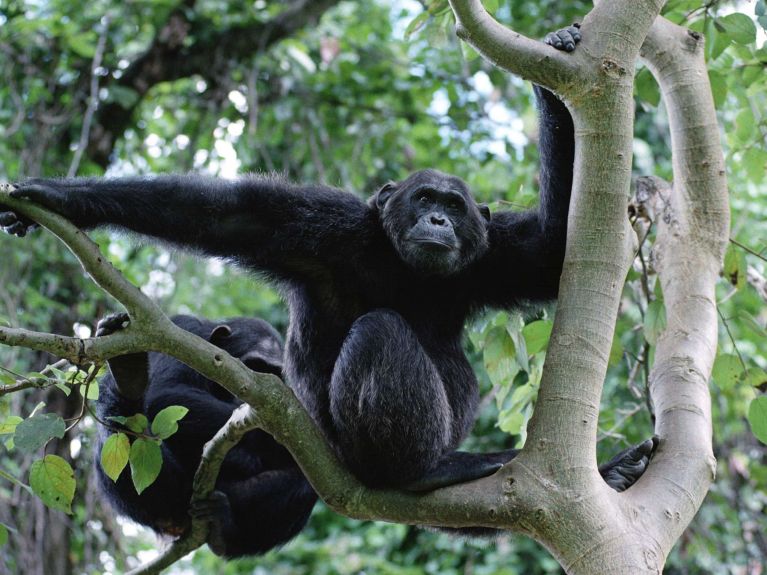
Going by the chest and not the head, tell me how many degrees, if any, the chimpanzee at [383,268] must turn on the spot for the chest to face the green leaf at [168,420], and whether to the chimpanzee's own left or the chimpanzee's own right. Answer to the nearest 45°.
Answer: approximately 45° to the chimpanzee's own right

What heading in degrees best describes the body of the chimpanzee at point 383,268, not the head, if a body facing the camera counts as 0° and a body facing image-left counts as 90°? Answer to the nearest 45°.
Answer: approximately 0°

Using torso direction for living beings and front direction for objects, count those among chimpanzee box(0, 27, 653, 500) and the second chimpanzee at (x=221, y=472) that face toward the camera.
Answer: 1

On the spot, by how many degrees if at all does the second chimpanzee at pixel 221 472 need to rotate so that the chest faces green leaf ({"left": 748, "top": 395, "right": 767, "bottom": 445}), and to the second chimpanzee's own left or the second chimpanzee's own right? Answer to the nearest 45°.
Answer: approximately 45° to the second chimpanzee's own right

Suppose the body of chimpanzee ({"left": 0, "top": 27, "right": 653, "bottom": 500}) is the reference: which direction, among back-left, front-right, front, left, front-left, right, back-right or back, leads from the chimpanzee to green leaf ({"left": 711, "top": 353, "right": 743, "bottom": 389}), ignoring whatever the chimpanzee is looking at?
left

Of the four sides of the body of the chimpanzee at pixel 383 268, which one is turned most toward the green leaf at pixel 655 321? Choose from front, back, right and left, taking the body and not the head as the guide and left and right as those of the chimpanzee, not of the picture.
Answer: left

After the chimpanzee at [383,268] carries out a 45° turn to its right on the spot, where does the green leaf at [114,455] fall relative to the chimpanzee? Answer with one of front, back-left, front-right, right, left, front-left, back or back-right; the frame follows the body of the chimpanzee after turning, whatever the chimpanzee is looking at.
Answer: front

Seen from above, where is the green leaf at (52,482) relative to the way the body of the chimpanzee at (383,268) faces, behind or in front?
in front

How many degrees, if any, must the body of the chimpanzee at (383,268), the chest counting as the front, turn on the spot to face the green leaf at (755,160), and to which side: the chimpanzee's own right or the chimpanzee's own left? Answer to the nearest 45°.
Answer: approximately 90° to the chimpanzee's own left

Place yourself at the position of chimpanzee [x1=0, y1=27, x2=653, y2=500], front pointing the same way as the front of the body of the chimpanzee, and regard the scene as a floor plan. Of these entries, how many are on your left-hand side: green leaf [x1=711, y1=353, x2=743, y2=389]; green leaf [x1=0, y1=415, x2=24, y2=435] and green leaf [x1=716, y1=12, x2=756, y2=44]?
2

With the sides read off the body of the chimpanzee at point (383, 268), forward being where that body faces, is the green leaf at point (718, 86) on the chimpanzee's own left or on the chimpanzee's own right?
on the chimpanzee's own left
